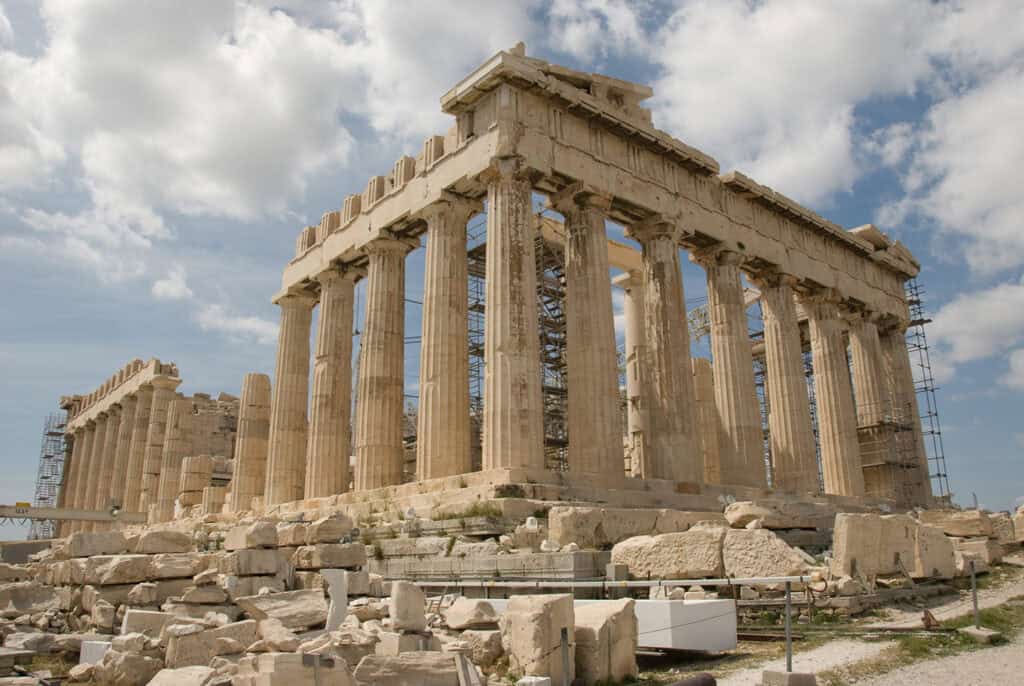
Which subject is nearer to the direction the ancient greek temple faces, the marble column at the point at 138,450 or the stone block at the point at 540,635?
the stone block

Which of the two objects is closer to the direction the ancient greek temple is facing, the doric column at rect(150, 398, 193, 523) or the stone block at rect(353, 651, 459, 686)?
the stone block

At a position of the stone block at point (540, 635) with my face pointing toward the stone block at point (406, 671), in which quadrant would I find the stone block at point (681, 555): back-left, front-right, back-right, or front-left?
back-right
